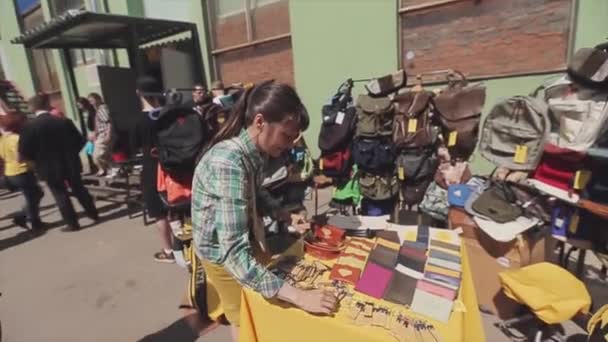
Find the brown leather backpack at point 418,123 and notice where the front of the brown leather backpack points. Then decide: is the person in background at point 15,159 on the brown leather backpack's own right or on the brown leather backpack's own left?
on the brown leather backpack's own right

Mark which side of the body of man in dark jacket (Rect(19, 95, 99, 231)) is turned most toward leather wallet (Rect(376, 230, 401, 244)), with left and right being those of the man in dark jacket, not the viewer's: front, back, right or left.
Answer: back

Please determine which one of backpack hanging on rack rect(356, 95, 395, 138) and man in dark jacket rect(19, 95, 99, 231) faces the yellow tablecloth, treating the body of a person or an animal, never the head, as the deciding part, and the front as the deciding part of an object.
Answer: the backpack hanging on rack

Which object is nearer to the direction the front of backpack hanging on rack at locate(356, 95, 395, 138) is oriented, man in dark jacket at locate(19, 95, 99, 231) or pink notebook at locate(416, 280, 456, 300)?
the pink notebook

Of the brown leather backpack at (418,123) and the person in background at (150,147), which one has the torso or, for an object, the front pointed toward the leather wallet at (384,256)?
the brown leather backpack

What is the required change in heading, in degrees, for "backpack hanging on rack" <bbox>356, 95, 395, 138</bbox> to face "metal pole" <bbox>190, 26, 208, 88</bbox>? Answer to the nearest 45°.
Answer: approximately 135° to its right

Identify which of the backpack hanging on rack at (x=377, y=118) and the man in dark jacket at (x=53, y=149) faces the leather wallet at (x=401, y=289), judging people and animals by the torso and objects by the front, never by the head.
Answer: the backpack hanging on rack

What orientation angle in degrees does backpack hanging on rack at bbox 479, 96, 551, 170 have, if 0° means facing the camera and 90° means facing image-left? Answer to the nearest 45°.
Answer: approximately 0°

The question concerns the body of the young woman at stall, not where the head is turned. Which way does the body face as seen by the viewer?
to the viewer's right

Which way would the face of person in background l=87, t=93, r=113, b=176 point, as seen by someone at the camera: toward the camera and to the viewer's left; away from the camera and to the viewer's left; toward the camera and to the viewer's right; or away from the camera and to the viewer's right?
toward the camera and to the viewer's left

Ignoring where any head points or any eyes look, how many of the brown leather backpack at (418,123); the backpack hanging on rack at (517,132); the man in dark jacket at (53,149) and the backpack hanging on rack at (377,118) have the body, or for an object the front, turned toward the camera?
3
